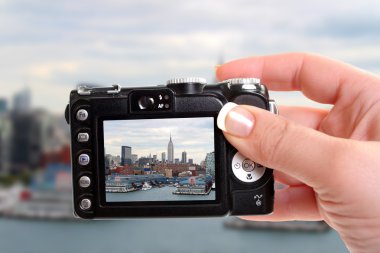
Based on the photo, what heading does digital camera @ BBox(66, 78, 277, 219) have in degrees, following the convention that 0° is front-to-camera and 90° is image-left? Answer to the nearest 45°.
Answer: approximately 180°
